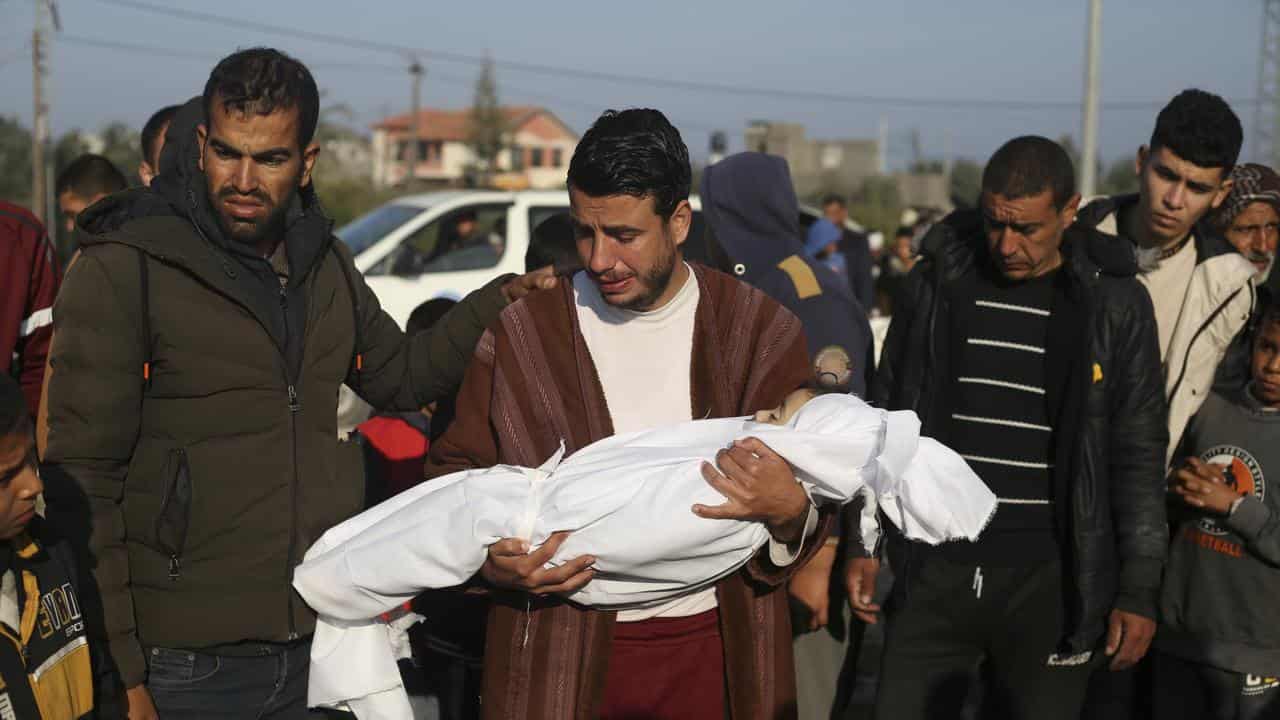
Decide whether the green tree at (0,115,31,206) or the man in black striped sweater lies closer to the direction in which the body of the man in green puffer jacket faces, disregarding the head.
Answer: the man in black striped sweater

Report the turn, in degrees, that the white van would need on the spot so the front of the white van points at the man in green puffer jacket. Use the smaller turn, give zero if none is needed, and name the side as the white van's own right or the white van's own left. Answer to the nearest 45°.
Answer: approximately 45° to the white van's own left

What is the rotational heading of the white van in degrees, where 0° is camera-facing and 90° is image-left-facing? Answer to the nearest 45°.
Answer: approximately 45°

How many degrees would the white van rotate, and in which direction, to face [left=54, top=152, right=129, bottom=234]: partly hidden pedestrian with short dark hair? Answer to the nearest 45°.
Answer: approximately 45° to its left

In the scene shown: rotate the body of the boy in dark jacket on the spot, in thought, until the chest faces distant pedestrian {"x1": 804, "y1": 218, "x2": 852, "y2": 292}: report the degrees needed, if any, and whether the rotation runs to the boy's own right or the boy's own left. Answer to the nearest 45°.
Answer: approximately 90° to the boy's own left

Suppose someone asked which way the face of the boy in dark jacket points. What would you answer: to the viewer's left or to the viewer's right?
to the viewer's right

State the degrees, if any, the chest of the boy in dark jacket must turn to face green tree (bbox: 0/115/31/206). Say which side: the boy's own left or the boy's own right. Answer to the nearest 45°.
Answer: approximately 135° to the boy's own left

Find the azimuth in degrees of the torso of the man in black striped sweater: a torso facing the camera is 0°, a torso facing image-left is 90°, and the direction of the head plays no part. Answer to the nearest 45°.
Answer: approximately 45°

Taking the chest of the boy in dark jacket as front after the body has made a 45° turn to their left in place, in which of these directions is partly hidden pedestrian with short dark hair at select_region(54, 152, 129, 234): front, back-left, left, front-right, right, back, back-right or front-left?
left

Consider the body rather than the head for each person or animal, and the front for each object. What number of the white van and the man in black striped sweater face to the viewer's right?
0

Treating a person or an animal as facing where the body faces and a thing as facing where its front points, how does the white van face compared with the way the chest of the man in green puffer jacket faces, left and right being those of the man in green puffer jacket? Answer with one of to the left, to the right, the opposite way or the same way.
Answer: to the right
